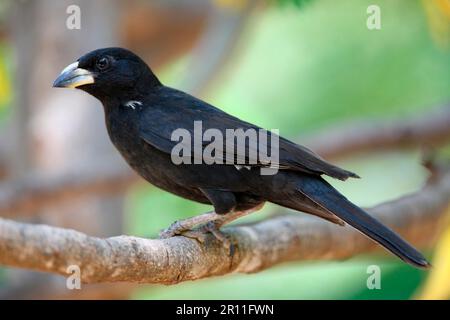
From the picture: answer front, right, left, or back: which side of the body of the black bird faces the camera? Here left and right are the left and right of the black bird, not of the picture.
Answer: left

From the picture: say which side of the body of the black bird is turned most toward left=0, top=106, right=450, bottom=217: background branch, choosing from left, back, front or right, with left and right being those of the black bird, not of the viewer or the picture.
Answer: right

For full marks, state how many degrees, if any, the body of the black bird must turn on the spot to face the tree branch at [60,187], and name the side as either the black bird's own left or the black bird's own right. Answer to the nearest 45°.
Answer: approximately 45° to the black bird's own right
